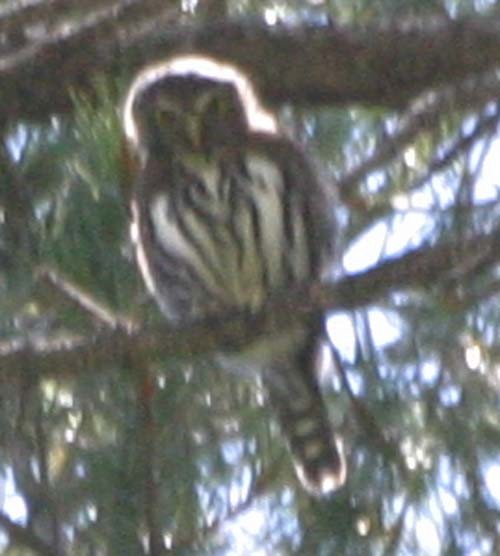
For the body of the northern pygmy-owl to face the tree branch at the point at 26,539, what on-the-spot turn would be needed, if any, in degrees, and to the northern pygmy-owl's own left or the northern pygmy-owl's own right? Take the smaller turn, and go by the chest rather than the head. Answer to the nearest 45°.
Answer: approximately 45° to the northern pygmy-owl's own right

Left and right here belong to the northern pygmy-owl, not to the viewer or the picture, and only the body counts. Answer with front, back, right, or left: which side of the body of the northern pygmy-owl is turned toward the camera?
front
